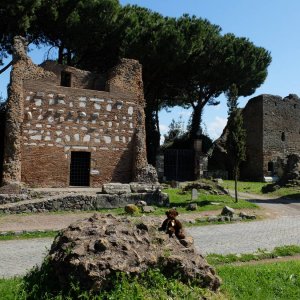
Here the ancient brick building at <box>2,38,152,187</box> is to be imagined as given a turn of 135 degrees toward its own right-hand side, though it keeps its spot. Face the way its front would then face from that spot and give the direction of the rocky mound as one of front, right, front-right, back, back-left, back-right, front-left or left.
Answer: back-left

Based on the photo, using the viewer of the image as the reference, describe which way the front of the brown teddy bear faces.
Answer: facing the viewer

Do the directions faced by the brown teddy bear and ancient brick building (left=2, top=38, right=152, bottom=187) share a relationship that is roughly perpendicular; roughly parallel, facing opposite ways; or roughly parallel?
roughly parallel

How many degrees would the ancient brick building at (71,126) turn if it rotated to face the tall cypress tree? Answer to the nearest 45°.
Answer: approximately 90° to its left

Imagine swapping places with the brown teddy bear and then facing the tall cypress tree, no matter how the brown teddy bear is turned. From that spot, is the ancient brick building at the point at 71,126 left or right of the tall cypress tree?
left

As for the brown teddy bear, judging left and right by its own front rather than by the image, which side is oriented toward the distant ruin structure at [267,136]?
back

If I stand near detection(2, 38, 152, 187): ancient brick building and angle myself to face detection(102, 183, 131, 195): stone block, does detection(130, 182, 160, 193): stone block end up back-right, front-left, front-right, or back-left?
front-left

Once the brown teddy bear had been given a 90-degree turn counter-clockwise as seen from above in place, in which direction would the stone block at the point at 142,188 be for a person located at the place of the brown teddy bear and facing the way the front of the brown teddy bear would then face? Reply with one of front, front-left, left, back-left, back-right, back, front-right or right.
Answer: left

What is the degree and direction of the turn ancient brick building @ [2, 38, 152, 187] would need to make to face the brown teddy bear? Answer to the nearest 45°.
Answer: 0° — it already faces it

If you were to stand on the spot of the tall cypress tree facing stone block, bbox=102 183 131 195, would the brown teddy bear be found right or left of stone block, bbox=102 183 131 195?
left

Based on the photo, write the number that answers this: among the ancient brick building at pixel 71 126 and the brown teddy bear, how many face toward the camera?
2

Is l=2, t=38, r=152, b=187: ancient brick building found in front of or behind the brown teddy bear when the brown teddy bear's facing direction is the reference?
behind

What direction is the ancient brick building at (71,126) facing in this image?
toward the camera
